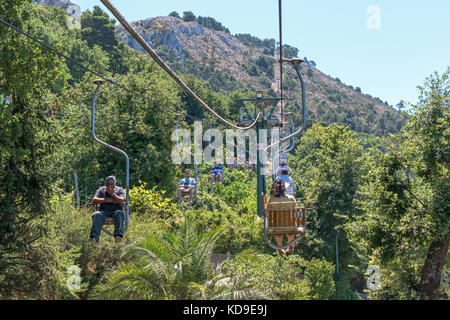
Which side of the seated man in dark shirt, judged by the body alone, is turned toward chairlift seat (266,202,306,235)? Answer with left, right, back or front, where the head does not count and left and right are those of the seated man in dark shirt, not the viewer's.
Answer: left

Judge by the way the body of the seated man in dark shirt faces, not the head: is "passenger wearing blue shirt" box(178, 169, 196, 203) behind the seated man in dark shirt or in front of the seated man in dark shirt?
behind

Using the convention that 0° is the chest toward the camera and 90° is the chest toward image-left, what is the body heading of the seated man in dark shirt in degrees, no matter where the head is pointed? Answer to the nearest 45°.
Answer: approximately 0°

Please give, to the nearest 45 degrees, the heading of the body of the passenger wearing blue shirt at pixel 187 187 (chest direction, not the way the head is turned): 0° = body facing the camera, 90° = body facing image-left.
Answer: approximately 0°

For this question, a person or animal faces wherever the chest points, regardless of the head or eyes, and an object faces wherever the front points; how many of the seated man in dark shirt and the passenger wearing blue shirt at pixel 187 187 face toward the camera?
2

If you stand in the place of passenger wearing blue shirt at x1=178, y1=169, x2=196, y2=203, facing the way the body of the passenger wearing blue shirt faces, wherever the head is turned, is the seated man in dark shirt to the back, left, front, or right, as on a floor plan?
front
